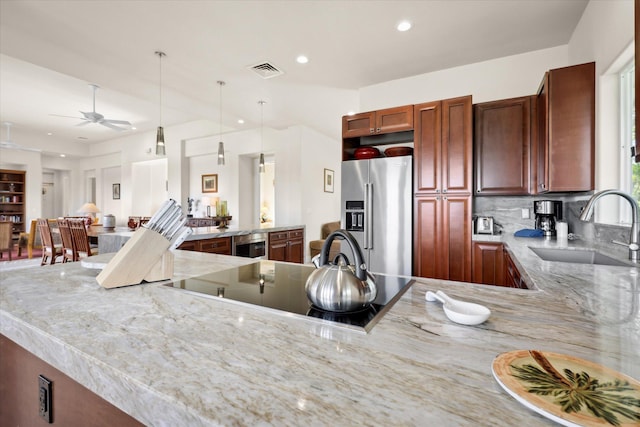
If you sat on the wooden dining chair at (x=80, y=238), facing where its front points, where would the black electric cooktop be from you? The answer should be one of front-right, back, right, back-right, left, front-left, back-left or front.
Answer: back-right

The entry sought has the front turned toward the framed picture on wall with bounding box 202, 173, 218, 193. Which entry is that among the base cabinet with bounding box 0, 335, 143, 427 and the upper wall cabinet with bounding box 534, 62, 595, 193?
the upper wall cabinet

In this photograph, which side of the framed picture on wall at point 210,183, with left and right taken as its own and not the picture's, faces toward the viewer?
front

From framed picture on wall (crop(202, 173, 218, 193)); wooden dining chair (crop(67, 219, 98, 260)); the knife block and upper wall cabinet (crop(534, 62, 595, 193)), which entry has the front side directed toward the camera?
the framed picture on wall

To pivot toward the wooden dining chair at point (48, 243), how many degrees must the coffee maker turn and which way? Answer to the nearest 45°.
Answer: approximately 45° to its right

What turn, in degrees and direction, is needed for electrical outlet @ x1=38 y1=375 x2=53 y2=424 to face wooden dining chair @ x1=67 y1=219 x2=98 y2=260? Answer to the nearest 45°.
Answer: approximately 135° to its right

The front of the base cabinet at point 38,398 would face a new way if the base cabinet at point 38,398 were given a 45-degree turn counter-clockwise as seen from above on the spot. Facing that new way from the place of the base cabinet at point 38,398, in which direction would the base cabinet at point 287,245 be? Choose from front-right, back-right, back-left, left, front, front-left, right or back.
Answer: back-left

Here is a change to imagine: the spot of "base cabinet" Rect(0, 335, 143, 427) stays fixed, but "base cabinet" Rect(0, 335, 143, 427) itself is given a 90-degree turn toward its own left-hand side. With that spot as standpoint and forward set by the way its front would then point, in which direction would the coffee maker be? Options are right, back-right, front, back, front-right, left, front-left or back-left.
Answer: front-left

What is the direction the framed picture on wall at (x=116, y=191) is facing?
toward the camera

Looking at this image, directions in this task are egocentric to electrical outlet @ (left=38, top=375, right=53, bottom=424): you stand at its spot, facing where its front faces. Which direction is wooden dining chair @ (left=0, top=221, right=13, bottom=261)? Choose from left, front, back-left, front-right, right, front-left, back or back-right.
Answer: back-right

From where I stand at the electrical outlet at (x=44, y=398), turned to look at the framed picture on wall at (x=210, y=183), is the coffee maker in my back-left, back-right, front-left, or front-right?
front-right

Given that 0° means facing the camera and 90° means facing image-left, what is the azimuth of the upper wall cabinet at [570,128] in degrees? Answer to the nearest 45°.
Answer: approximately 90°

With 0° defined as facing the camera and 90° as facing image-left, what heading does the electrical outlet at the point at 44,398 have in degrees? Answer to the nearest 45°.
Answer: approximately 45°

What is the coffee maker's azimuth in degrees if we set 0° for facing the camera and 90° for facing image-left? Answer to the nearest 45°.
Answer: approximately 45°

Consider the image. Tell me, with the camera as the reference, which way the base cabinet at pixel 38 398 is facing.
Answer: facing the viewer and to the left of the viewer

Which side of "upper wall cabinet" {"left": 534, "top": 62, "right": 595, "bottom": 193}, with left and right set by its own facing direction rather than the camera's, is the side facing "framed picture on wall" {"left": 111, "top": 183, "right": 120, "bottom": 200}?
front
